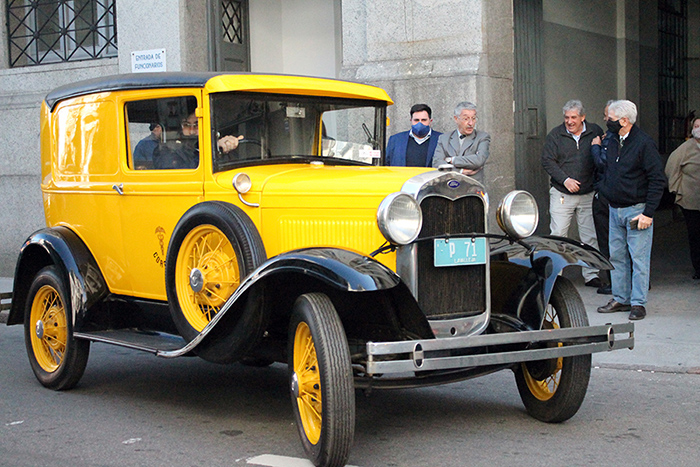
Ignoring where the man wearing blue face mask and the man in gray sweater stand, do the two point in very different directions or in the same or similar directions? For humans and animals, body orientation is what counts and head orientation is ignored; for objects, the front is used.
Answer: same or similar directions

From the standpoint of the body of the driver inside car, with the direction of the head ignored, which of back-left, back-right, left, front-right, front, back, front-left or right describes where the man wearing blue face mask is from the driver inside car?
left

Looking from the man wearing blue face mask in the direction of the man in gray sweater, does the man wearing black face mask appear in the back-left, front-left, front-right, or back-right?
front-right

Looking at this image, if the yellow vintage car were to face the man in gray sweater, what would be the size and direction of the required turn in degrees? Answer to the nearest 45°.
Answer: approximately 90° to its left

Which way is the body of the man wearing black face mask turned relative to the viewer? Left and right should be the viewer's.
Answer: facing the viewer and to the left of the viewer

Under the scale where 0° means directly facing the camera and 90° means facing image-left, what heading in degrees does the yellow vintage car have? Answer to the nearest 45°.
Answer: approximately 315°

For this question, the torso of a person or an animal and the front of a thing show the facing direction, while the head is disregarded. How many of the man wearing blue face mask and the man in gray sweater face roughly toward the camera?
2

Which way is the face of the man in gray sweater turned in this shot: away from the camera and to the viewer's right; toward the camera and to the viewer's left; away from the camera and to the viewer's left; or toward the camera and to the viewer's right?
toward the camera and to the viewer's left

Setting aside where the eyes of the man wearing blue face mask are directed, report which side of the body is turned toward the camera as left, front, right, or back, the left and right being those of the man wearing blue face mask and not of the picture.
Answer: front

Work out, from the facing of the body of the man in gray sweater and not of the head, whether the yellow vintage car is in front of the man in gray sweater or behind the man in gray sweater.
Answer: in front

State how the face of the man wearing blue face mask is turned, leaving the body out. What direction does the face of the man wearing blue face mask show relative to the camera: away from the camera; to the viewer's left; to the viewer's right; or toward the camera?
toward the camera

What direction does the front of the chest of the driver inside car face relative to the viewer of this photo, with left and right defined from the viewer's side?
facing the viewer and to the right of the viewer

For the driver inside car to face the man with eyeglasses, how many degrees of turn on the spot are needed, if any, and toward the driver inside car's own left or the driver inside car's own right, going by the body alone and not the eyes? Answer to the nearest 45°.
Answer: approximately 90° to the driver inside car's own left

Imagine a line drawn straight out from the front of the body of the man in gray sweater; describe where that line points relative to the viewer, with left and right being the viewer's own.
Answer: facing the viewer
